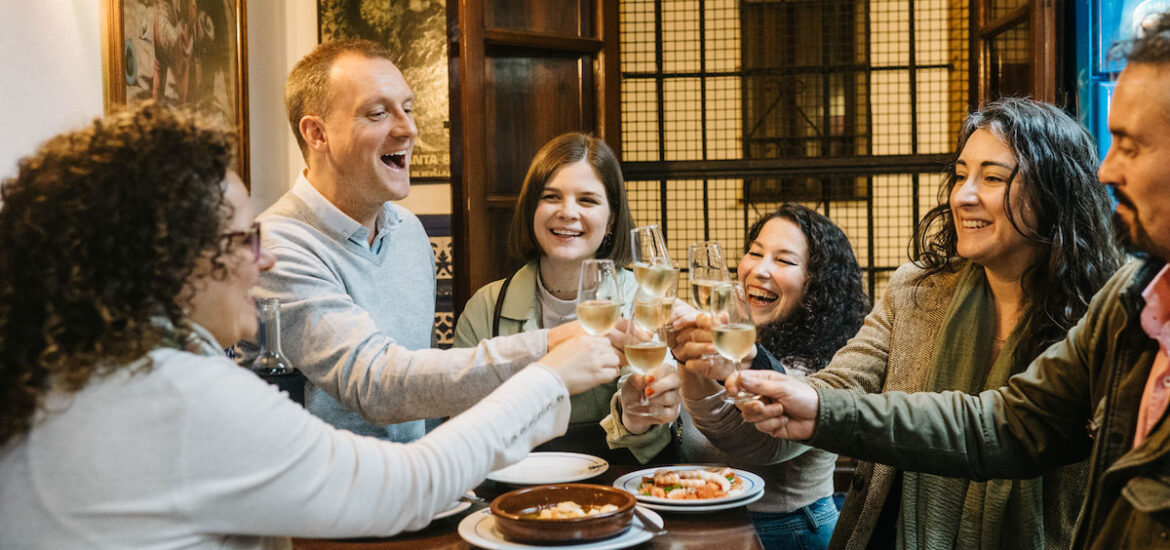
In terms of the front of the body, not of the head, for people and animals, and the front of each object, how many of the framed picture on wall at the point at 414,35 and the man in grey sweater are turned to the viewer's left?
0

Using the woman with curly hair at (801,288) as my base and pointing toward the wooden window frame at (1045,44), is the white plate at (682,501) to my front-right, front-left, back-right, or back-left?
back-right

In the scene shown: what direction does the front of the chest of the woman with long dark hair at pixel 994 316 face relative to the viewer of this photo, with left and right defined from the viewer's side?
facing the viewer and to the left of the viewer

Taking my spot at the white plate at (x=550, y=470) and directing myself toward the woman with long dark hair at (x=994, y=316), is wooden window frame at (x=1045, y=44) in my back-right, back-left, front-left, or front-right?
front-left

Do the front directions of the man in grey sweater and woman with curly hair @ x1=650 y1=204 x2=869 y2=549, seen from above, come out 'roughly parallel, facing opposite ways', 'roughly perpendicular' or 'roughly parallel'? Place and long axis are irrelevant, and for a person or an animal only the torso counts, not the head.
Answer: roughly perpendicular

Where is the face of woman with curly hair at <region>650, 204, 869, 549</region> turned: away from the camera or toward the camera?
toward the camera

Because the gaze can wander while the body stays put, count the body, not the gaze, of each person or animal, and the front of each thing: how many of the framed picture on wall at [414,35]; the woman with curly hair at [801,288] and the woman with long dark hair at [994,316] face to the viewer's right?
0

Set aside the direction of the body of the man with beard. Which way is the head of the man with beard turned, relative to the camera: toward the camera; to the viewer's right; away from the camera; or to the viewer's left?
to the viewer's left

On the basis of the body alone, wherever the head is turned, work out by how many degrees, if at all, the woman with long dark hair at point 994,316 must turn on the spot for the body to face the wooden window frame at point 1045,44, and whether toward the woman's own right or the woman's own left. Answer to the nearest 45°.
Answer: approximately 135° to the woman's own right

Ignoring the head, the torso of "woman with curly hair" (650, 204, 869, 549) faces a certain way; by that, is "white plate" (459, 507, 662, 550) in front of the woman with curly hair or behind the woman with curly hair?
in front

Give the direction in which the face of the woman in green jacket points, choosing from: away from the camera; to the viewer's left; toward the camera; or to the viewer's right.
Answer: toward the camera

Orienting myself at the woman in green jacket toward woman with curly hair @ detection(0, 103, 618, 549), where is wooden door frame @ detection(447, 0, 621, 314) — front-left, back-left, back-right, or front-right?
back-right

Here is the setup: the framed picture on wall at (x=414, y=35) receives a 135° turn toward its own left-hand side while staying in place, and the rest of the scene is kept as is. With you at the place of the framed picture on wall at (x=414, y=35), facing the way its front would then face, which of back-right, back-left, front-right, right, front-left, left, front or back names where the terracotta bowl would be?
back-right

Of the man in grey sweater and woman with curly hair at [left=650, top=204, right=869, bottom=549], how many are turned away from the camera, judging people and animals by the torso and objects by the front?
0

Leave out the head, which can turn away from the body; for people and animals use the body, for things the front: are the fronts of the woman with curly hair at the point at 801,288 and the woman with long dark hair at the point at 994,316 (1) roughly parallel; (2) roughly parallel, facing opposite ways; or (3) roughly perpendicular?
roughly parallel

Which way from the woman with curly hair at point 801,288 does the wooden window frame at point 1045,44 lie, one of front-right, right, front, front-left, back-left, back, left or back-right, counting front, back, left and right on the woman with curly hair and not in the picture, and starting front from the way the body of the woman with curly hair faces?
back

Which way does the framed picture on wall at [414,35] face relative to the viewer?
toward the camera
